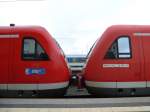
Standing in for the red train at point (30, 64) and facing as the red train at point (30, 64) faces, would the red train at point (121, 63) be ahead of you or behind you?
ahead

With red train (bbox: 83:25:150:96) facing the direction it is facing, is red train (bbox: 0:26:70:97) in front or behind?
in front
